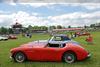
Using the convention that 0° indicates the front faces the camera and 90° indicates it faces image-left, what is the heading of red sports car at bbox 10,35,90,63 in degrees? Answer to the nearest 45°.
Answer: approximately 90°
